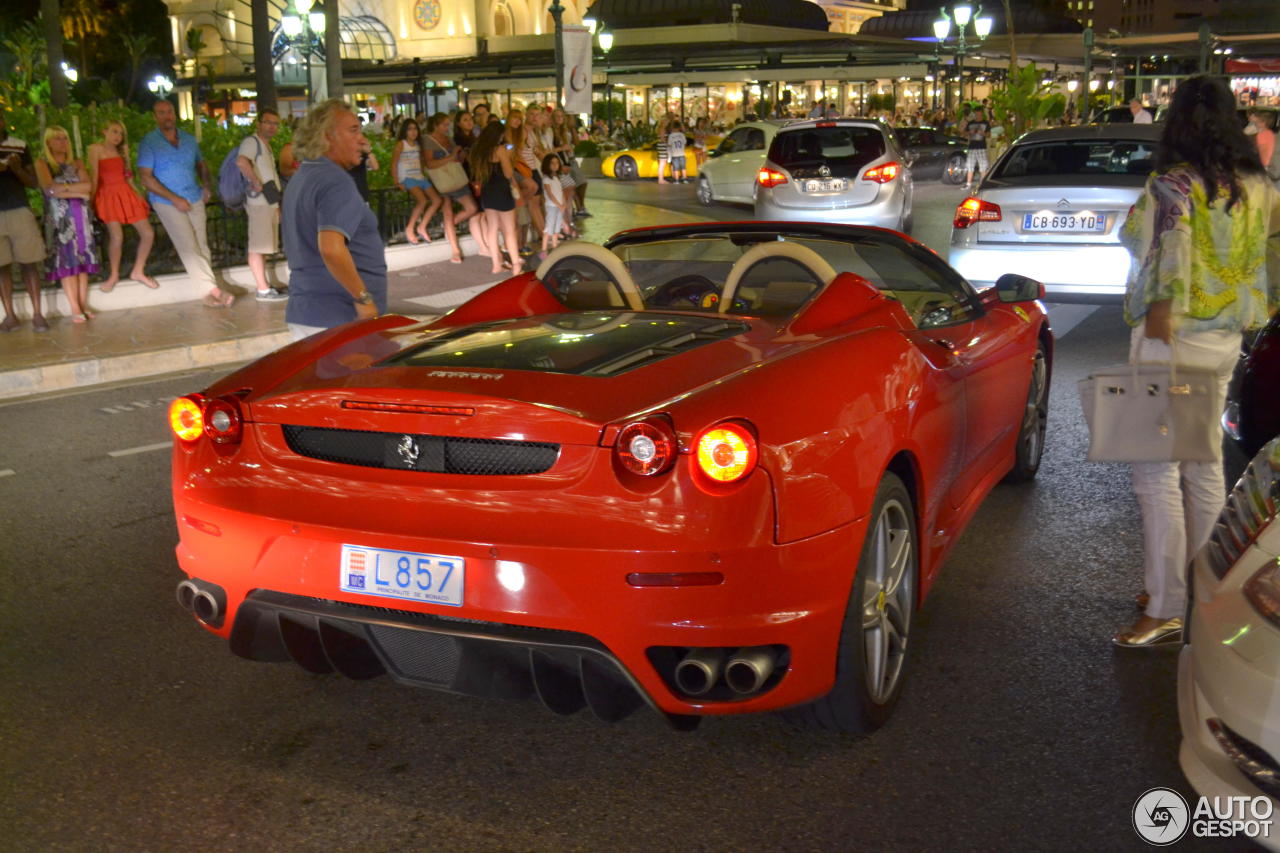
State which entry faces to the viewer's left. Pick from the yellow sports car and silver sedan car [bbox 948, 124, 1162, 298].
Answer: the yellow sports car

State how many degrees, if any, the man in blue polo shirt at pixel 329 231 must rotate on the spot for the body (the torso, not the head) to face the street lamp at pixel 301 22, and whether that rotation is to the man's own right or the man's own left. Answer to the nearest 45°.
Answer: approximately 90° to the man's own left

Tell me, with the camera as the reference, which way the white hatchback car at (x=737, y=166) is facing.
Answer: facing to the left of the viewer

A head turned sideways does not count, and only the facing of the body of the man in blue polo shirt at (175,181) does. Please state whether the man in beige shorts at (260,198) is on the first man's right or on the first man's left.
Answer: on the first man's left

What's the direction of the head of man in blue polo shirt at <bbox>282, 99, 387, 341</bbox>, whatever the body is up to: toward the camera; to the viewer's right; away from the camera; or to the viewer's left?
to the viewer's right

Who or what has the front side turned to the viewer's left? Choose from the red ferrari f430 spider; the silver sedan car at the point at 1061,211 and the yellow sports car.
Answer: the yellow sports car

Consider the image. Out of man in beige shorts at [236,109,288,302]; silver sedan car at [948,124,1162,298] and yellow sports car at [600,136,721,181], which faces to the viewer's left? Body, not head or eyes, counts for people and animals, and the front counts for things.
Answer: the yellow sports car

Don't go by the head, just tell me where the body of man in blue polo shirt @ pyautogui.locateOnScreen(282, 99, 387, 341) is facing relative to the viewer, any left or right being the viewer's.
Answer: facing to the right of the viewer

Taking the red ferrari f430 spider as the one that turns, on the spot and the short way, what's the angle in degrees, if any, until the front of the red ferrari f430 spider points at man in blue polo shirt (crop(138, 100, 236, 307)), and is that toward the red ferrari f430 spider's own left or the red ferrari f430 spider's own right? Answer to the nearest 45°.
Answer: approximately 45° to the red ferrari f430 spider's own left
